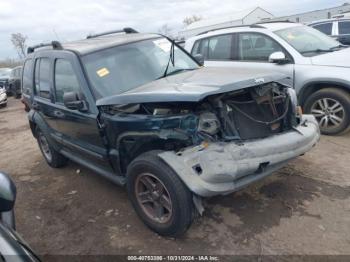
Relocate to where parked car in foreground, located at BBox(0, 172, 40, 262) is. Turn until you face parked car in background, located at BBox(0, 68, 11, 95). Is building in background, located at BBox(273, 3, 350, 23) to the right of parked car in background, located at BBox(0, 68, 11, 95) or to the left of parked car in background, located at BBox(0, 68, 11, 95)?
right

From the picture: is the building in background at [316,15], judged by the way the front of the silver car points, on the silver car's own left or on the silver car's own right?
on the silver car's own left

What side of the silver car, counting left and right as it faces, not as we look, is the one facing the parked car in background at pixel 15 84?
back

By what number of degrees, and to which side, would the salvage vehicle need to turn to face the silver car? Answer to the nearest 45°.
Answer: approximately 90° to its left

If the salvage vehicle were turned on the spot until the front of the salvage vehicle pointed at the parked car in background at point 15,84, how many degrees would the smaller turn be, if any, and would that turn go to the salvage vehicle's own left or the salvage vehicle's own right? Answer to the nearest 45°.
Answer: approximately 180°

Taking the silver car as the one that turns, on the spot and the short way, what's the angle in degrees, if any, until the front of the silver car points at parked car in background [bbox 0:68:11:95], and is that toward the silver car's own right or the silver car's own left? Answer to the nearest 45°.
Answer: approximately 180°
